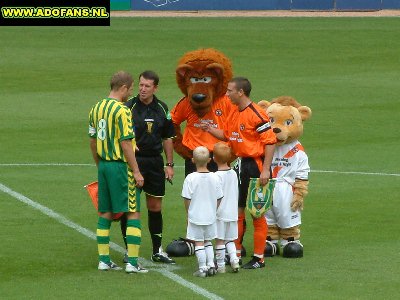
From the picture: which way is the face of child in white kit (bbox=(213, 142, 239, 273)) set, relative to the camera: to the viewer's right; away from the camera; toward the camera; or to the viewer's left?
away from the camera

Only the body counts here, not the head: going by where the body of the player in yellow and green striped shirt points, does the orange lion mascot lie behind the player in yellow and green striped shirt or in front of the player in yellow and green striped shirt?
in front

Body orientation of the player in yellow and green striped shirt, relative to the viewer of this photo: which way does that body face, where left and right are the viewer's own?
facing away from the viewer and to the right of the viewer

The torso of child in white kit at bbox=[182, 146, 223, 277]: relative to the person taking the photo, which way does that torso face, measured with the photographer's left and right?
facing away from the viewer

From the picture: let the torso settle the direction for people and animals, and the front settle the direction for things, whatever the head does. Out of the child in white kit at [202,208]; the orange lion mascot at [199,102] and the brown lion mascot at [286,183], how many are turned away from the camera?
1

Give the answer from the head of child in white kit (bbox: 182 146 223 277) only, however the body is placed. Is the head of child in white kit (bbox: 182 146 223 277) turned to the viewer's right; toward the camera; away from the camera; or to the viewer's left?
away from the camera

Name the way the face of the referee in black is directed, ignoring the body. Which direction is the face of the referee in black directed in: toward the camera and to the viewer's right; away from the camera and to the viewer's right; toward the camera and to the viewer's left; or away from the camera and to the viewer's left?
toward the camera and to the viewer's left

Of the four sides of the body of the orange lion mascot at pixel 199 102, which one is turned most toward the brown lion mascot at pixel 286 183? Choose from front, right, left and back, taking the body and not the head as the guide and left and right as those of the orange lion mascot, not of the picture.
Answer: left

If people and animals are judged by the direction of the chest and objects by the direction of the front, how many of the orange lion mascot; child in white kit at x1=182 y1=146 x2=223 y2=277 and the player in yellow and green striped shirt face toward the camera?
1

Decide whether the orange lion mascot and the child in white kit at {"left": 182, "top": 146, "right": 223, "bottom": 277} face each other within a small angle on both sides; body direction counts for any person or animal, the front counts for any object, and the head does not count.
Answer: yes
